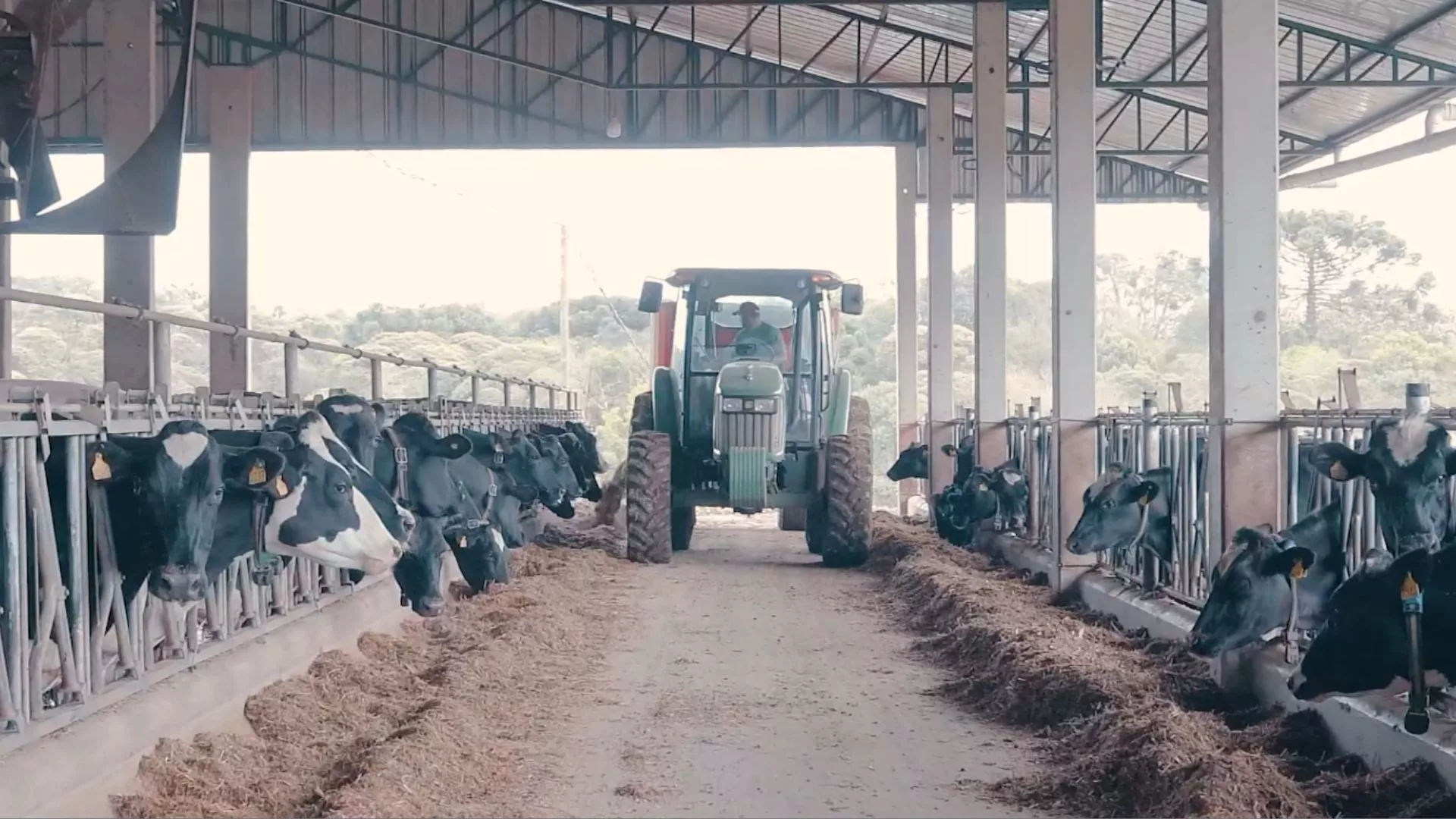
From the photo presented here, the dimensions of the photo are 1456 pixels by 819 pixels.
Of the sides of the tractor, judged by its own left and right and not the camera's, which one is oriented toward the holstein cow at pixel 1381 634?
front

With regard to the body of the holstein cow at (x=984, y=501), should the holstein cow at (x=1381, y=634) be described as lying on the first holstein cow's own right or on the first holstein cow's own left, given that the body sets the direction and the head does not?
on the first holstein cow's own left

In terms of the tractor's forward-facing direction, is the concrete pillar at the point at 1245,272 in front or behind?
in front

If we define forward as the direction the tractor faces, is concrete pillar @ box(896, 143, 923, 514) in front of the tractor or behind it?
behind

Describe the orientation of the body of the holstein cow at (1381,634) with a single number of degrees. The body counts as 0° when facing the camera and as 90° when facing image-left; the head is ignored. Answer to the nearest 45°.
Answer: approximately 90°

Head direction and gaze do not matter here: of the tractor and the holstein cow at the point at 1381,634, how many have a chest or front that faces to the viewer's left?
1

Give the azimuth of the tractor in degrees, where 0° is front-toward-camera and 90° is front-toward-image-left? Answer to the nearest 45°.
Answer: approximately 0°

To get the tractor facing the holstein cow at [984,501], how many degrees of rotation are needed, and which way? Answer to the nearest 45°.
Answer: approximately 90° to its left

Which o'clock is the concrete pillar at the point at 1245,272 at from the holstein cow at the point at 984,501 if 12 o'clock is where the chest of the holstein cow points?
The concrete pillar is roughly at 10 o'clock from the holstein cow.

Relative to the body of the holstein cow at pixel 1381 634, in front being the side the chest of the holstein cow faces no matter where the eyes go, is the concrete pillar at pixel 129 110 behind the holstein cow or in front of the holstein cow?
in front
